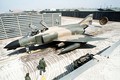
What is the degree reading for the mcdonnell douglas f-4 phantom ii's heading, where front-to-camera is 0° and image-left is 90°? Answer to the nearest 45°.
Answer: approximately 45°
